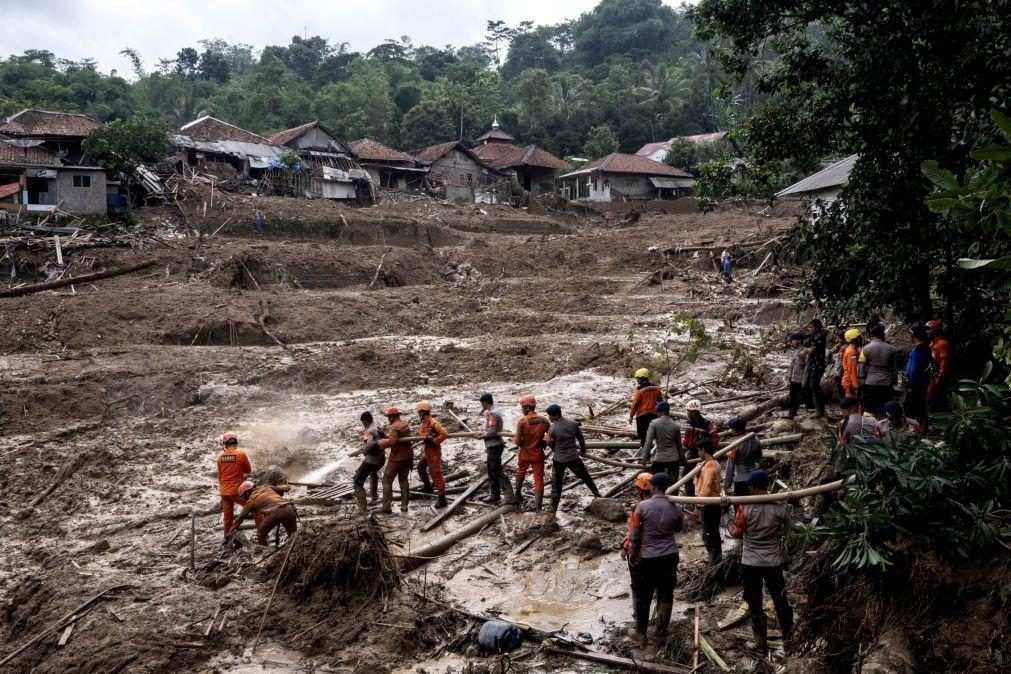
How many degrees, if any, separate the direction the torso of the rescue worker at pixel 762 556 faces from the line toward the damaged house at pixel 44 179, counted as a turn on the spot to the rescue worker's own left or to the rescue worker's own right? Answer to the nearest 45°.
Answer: approximately 45° to the rescue worker's own left

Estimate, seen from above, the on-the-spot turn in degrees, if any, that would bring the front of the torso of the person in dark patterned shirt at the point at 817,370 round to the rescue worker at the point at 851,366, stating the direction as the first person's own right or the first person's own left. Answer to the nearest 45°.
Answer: approximately 135° to the first person's own left

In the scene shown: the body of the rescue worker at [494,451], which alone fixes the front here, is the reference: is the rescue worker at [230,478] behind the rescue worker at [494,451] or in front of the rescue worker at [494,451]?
in front

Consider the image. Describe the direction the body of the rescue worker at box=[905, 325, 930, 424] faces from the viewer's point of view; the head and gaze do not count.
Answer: to the viewer's left

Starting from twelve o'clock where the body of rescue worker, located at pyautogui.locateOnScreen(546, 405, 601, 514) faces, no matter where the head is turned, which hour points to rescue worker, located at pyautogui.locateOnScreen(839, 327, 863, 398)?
rescue worker, located at pyautogui.locateOnScreen(839, 327, 863, 398) is roughly at 4 o'clock from rescue worker, located at pyautogui.locateOnScreen(546, 405, 601, 514).

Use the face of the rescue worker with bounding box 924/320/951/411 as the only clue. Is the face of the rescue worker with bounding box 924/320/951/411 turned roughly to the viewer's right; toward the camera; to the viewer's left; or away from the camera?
to the viewer's left

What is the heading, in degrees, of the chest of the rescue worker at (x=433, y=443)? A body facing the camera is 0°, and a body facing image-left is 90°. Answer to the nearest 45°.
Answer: approximately 45°

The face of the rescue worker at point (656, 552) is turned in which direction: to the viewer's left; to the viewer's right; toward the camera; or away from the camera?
away from the camera

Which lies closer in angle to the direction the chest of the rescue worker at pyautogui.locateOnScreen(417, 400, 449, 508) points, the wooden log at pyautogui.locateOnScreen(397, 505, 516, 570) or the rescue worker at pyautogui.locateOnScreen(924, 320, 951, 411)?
the wooden log

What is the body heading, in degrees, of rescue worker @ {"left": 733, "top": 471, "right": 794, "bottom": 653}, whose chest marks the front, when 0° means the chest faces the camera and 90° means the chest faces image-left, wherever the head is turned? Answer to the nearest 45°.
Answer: approximately 180°

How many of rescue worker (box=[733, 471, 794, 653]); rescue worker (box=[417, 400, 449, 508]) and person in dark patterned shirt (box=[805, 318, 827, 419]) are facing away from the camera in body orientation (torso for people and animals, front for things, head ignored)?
1

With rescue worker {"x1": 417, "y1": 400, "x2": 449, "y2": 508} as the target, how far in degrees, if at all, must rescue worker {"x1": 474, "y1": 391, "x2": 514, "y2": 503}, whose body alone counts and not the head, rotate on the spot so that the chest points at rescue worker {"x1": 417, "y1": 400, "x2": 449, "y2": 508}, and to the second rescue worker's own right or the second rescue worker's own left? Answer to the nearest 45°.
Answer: approximately 45° to the second rescue worker's own right

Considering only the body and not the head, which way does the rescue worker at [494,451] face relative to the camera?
to the viewer's left

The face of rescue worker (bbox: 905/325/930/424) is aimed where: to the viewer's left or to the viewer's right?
to the viewer's left

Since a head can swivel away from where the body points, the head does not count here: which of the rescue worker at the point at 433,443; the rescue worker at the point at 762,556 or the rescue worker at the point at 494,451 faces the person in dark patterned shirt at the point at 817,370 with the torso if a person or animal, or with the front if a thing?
the rescue worker at the point at 762,556

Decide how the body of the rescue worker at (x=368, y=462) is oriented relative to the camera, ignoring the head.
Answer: to the viewer's left
